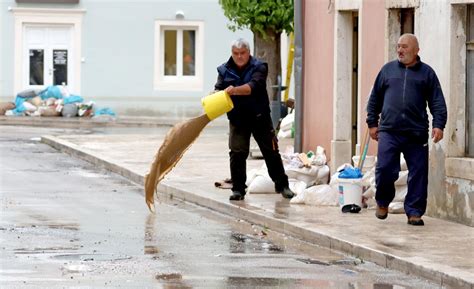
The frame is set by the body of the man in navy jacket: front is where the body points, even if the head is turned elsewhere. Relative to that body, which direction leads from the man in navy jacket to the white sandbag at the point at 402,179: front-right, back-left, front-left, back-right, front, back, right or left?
back

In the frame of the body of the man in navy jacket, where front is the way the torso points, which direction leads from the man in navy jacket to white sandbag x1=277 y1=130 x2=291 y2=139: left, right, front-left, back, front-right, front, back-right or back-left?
back

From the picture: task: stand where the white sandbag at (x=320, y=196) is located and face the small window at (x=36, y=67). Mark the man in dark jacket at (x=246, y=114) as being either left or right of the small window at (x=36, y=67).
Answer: left

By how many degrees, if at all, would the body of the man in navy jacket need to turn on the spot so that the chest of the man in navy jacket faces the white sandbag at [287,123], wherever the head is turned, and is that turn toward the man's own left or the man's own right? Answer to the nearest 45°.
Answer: approximately 180°

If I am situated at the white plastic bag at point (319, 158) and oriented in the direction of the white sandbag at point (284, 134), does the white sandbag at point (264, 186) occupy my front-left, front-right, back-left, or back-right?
back-left

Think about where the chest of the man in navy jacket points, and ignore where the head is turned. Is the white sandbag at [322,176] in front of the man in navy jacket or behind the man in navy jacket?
behind

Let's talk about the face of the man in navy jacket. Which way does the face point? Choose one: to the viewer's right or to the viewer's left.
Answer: to the viewer's left

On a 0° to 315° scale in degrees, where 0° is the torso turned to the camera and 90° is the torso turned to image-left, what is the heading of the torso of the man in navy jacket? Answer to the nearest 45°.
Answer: approximately 0°

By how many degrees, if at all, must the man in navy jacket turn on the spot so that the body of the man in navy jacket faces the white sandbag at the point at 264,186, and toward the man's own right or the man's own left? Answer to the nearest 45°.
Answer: approximately 135° to the man's own right

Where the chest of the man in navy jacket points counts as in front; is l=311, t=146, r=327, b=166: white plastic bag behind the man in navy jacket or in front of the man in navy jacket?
behind
